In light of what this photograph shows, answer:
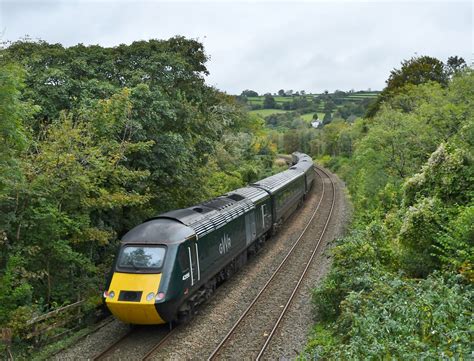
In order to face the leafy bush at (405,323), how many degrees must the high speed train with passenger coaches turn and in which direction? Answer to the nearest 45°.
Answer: approximately 90° to its left

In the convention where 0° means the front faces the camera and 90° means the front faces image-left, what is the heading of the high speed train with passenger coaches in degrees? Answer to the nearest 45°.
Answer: approximately 45°
